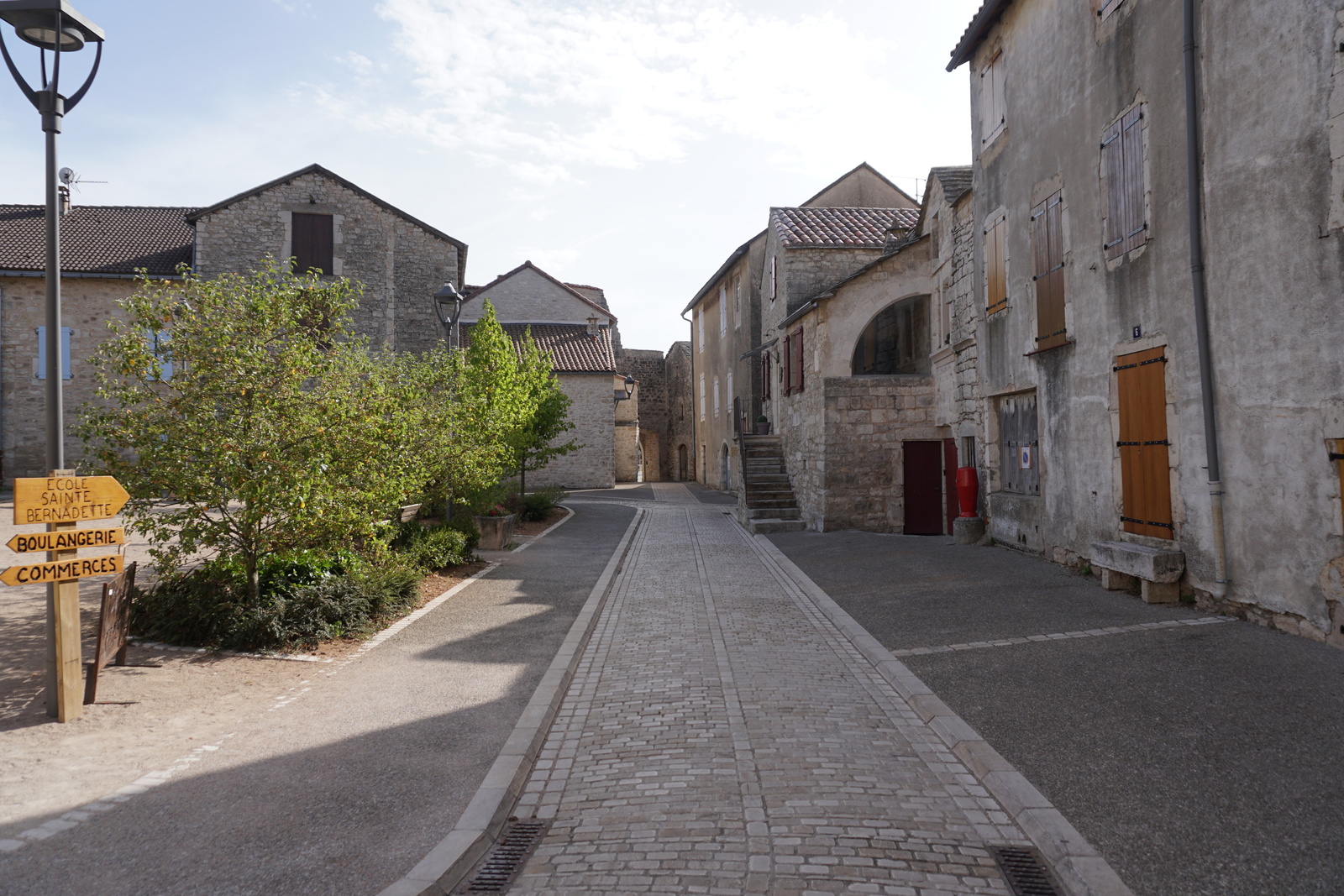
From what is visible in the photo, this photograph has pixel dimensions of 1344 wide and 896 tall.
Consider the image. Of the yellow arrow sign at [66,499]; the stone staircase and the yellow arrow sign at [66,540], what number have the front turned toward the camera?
3

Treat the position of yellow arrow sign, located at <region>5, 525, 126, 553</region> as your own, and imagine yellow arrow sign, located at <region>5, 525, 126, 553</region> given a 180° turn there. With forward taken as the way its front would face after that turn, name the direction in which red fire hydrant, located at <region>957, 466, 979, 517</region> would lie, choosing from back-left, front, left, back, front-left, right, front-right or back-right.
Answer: right

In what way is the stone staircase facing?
toward the camera

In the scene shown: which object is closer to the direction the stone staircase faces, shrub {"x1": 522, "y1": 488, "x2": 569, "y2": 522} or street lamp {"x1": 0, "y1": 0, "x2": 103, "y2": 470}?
the street lamp

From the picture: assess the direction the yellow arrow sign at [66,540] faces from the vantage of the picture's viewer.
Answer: facing the viewer

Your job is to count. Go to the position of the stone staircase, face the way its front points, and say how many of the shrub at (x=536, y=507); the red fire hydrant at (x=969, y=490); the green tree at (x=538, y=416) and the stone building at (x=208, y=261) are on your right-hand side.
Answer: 3

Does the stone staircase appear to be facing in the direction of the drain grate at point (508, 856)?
yes

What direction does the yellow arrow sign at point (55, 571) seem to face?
toward the camera
